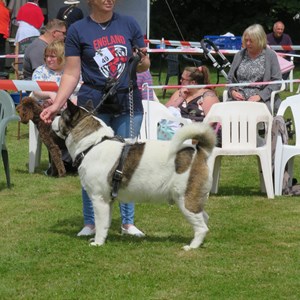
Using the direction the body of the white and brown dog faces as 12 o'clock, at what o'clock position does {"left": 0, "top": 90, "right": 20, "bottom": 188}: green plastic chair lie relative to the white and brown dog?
The green plastic chair is roughly at 2 o'clock from the white and brown dog.

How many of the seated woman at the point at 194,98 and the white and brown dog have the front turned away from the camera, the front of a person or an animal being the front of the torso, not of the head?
0

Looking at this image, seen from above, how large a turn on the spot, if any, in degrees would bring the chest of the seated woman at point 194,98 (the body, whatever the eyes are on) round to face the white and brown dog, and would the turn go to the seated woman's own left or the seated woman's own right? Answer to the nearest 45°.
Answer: approximately 45° to the seated woman's own left

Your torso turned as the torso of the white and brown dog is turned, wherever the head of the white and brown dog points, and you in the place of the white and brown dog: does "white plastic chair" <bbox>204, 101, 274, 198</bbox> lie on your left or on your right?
on your right

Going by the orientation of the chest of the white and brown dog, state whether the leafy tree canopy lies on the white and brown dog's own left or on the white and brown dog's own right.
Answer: on the white and brown dog's own right

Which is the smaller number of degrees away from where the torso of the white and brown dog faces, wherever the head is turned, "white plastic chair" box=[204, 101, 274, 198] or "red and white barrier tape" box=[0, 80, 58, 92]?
the red and white barrier tape

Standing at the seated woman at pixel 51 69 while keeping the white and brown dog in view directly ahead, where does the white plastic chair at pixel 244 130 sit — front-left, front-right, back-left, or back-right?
front-left

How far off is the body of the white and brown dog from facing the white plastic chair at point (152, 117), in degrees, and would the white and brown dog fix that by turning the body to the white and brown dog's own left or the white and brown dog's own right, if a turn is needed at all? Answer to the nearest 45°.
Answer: approximately 90° to the white and brown dog's own right

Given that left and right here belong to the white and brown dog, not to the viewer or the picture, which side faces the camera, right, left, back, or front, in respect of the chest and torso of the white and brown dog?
left

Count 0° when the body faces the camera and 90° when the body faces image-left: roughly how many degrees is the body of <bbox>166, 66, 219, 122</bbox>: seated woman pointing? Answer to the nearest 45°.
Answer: approximately 45°
